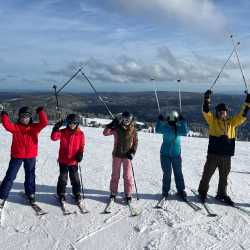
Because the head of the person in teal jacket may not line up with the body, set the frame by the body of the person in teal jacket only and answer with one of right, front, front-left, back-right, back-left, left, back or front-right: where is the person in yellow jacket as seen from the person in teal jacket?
left

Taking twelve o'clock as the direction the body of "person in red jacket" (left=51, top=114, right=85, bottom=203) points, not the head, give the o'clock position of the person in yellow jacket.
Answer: The person in yellow jacket is roughly at 9 o'clock from the person in red jacket.

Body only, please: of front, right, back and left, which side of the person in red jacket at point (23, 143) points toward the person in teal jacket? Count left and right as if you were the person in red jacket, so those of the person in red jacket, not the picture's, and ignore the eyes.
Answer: left

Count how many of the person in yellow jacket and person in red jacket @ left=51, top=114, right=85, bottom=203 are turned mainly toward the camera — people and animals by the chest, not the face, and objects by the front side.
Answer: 2

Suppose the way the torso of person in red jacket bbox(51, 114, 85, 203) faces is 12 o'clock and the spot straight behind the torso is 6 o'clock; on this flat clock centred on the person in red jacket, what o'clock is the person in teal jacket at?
The person in teal jacket is roughly at 9 o'clock from the person in red jacket.

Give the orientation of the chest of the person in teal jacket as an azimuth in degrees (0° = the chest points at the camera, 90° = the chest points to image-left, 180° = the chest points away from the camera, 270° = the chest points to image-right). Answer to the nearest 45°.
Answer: approximately 0°

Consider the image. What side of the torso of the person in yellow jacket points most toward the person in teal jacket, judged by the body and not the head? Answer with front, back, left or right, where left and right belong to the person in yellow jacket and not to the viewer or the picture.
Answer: right
